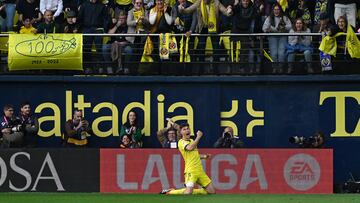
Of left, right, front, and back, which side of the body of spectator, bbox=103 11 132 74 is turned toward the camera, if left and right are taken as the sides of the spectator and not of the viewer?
front

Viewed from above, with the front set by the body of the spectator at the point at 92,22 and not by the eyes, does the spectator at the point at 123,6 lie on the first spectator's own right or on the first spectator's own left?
on the first spectator's own left

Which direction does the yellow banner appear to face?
toward the camera

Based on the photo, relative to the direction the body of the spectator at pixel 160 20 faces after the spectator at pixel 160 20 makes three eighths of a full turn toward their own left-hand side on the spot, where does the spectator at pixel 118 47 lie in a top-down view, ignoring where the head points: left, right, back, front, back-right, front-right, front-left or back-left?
back-left

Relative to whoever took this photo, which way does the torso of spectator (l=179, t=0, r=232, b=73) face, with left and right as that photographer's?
facing the viewer

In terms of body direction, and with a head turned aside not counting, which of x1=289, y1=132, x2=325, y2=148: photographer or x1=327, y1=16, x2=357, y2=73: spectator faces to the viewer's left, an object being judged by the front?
the photographer

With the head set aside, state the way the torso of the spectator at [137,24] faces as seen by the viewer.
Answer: toward the camera

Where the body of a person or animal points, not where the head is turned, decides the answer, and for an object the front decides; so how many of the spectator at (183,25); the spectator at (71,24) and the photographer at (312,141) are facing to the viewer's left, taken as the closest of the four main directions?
1
